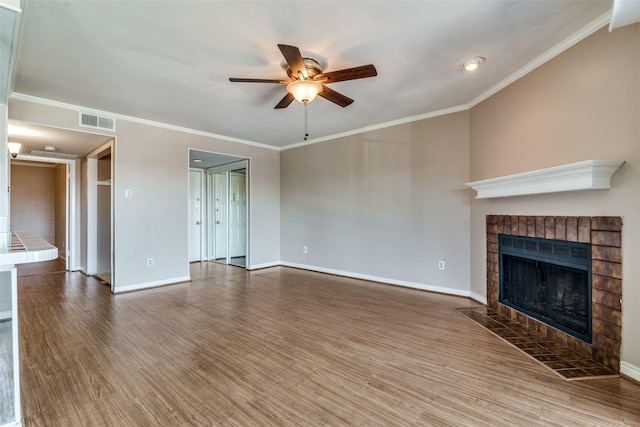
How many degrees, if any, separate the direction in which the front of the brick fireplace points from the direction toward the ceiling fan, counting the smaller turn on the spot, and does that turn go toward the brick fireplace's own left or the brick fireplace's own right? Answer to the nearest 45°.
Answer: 0° — it already faces it

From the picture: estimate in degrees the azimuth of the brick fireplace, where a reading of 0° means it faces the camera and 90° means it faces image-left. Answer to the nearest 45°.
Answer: approximately 45°

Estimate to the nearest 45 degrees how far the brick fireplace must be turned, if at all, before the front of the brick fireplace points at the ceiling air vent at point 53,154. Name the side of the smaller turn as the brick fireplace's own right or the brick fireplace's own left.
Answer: approximately 45° to the brick fireplace's own right

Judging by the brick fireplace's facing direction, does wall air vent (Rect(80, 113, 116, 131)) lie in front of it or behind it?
in front
